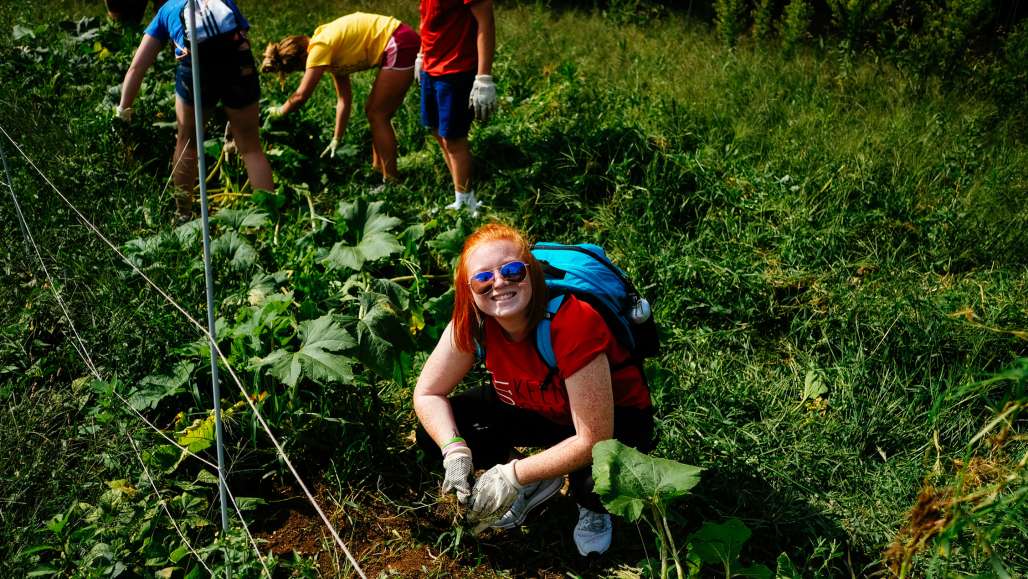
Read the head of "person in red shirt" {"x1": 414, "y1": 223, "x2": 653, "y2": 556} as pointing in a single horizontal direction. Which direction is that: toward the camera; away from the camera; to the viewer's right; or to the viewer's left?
toward the camera

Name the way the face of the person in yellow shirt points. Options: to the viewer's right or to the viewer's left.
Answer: to the viewer's left

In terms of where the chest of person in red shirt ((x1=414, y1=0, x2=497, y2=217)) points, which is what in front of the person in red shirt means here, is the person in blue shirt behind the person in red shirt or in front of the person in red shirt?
in front

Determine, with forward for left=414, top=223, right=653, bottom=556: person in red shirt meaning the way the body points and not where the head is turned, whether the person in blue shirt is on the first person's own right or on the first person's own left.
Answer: on the first person's own right

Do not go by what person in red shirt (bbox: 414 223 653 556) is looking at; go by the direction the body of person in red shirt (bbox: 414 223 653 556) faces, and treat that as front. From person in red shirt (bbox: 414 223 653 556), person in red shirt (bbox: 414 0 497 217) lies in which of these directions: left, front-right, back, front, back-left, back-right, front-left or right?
back-right

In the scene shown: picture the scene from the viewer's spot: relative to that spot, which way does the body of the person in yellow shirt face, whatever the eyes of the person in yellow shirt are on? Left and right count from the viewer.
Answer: facing to the left of the viewer

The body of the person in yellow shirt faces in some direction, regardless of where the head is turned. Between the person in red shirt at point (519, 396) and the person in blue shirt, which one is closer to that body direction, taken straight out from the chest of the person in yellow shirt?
the person in blue shirt

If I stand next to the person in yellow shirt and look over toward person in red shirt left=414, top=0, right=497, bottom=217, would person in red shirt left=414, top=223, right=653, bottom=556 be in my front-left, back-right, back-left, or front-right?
front-right

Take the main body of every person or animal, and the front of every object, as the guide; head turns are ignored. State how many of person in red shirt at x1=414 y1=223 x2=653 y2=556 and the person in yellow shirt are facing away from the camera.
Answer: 0

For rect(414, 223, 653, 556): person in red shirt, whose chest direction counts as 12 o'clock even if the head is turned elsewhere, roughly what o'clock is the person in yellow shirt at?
The person in yellow shirt is roughly at 4 o'clock from the person in red shirt.

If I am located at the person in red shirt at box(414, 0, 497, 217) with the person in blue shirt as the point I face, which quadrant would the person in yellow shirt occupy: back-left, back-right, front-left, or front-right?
front-right

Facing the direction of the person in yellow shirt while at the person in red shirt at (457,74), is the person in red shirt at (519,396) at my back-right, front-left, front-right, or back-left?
back-left

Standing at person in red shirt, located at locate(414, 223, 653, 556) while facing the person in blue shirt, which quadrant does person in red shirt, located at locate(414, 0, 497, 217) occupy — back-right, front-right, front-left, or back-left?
front-right

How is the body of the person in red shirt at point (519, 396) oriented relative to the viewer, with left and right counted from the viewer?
facing the viewer and to the left of the viewer

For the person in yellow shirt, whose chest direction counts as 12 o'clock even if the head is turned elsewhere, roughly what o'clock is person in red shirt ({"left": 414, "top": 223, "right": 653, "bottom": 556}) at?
The person in red shirt is roughly at 9 o'clock from the person in yellow shirt.
